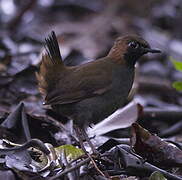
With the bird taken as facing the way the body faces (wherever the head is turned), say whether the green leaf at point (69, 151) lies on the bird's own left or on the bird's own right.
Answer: on the bird's own right

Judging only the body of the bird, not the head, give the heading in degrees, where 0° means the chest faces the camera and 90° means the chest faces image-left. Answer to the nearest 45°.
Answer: approximately 270°

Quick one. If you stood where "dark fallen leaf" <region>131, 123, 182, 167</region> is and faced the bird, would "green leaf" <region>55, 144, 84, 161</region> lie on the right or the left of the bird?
left

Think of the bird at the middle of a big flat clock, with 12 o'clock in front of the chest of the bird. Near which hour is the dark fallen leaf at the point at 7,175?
The dark fallen leaf is roughly at 4 o'clock from the bird.

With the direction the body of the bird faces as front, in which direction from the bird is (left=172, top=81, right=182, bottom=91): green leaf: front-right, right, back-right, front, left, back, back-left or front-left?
front

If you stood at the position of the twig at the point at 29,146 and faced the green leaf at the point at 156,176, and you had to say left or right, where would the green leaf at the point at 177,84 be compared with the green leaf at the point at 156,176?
left

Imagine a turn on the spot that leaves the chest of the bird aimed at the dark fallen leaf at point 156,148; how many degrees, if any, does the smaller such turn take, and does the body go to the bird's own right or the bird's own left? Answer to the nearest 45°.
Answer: approximately 45° to the bird's own right

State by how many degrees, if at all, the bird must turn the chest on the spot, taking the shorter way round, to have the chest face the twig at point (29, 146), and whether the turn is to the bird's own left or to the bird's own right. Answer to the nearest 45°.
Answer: approximately 135° to the bird's own right
